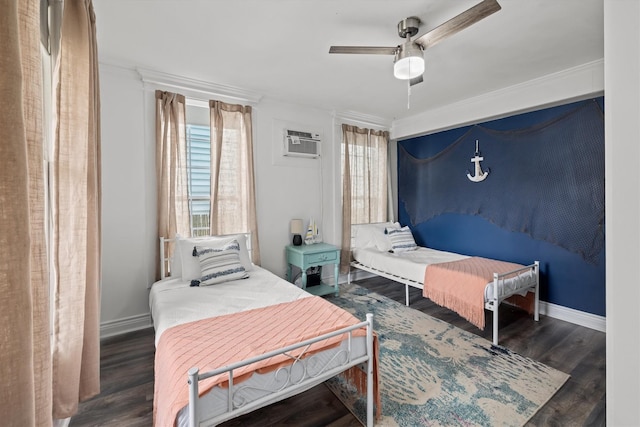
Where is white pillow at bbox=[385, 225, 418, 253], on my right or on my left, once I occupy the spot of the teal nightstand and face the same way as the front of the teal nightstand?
on my left

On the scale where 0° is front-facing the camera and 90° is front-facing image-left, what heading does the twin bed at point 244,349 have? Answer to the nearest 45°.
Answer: approximately 315°

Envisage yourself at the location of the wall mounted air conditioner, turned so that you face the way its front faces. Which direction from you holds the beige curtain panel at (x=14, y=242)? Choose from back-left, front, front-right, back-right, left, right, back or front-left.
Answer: front-right

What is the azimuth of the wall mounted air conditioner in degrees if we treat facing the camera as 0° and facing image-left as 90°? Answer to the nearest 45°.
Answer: approximately 315°

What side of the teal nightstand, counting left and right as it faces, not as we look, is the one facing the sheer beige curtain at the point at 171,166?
right

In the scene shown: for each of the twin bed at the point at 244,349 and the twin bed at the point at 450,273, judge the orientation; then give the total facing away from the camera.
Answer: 0
